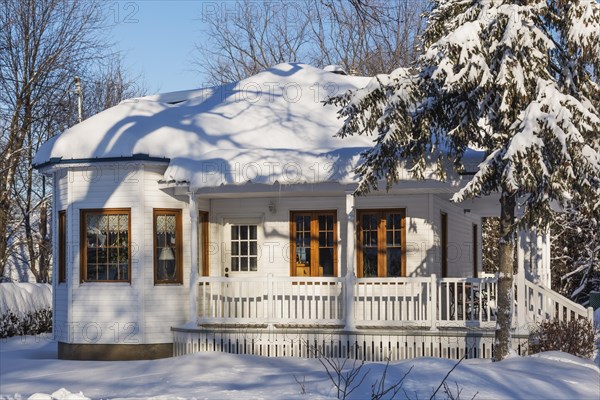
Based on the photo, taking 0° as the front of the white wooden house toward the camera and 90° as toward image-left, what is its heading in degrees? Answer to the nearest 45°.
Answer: approximately 0°

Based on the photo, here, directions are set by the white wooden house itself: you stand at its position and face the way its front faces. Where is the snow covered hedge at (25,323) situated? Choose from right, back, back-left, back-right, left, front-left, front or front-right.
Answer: back-right

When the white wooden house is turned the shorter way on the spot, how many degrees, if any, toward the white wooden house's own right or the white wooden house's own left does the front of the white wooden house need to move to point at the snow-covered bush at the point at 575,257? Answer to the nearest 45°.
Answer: approximately 135° to the white wooden house's own left

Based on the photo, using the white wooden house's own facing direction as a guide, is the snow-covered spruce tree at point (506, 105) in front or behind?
in front
